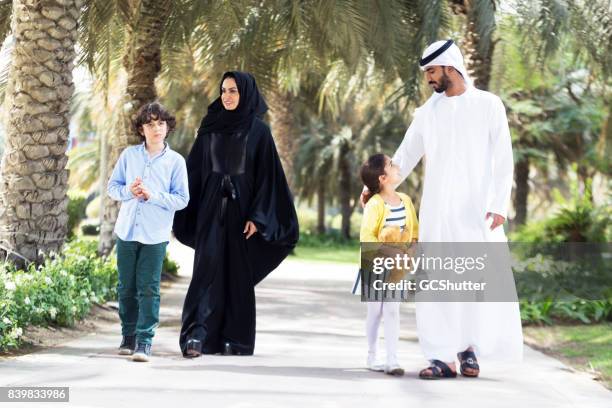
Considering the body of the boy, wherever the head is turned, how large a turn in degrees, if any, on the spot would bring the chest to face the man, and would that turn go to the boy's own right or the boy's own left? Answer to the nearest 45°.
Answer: approximately 90° to the boy's own left

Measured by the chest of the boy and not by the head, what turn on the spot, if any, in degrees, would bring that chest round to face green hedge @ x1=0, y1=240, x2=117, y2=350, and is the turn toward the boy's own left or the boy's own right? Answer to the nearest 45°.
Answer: approximately 135° to the boy's own right

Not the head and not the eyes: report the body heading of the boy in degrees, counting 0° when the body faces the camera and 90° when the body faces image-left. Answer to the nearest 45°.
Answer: approximately 0°

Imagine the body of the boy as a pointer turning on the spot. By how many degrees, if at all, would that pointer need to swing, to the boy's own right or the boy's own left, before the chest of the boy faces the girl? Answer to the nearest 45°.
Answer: approximately 90° to the boy's own left

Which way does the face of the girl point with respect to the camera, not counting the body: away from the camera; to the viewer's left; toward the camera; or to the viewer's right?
to the viewer's right

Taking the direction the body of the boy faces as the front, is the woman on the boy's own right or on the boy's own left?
on the boy's own left

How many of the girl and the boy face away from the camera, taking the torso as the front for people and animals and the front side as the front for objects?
0

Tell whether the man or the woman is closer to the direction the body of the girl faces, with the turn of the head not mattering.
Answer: the man

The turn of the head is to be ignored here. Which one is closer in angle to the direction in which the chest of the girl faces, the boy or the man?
the man
